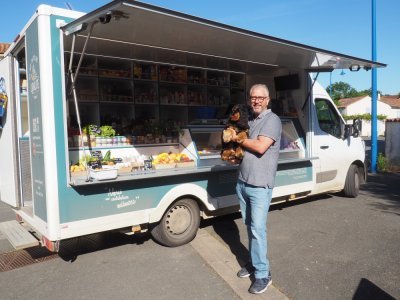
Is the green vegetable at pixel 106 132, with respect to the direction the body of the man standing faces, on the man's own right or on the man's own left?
on the man's own right

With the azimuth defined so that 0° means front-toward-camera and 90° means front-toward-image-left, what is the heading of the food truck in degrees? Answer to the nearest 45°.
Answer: approximately 225°

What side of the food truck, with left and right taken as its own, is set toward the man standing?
right

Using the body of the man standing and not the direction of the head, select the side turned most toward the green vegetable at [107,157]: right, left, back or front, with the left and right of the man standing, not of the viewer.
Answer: right

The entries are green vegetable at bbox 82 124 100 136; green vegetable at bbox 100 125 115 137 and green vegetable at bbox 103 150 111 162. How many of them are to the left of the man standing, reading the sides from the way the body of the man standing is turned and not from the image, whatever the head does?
0

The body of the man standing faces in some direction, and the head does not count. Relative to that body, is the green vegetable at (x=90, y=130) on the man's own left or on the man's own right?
on the man's own right

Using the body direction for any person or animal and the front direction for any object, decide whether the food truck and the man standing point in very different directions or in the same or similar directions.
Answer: very different directions

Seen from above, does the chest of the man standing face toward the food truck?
no
